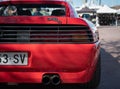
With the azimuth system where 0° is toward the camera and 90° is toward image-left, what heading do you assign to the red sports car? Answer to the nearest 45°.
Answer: approximately 180°
